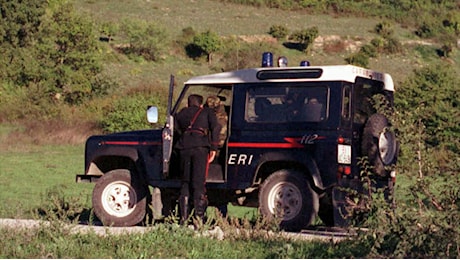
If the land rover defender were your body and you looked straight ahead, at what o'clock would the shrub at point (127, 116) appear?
The shrub is roughly at 1 o'clock from the land rover defender.

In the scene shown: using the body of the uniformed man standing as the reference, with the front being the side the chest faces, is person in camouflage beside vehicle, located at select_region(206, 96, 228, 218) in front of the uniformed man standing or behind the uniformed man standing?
in front

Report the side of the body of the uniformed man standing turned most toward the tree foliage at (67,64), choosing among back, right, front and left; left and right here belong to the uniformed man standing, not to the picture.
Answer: front

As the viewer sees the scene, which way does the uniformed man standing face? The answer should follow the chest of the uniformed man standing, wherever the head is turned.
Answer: away from the camera

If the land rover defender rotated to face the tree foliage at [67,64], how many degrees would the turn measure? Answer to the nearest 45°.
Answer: approximately 45° to its right

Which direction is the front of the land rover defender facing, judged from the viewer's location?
facing away from the viewer and to the left of the viewer
